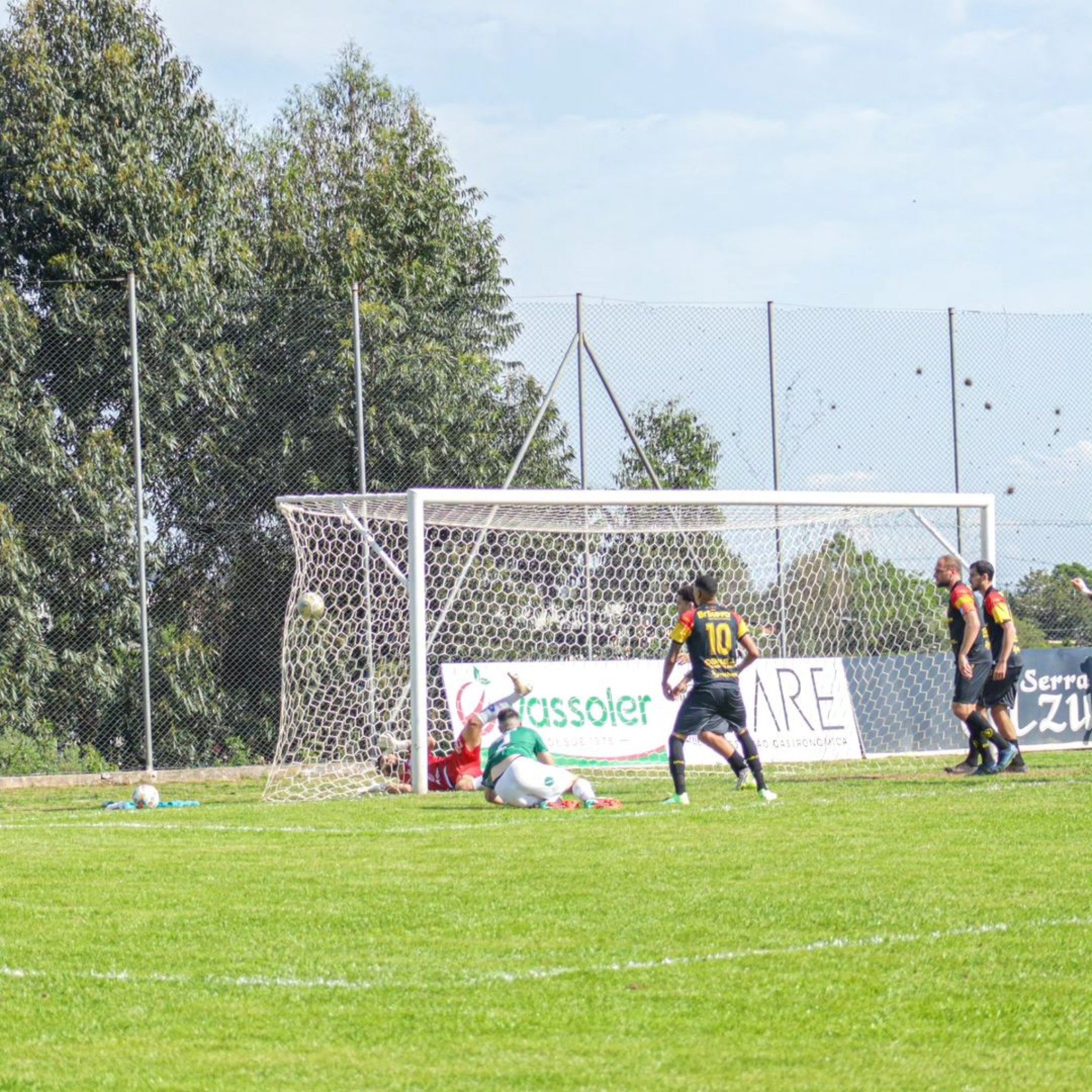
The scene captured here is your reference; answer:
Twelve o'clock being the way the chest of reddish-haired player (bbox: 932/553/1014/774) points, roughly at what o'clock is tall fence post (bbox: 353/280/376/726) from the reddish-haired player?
The tall fence post is roughly at 1 o'clock from the reddish-haired player.

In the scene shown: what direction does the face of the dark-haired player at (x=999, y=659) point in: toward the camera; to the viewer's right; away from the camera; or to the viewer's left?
to the viewer's left

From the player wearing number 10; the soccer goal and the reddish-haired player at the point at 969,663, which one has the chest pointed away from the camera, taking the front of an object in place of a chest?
the player wearing number 10

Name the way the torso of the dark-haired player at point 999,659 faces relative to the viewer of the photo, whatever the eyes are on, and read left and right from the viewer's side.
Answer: facing to the left of the viewer

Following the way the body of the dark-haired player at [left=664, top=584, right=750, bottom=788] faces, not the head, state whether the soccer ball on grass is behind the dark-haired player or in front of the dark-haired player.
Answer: in front

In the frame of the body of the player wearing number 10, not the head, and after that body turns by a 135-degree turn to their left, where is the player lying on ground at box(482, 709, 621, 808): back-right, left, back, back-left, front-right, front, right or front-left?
front-right

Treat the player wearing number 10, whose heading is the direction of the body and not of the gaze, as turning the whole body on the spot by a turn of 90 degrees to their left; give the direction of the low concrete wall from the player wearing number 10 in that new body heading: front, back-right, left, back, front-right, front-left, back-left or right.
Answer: front-right

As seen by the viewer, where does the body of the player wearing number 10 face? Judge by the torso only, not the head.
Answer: away from the camera

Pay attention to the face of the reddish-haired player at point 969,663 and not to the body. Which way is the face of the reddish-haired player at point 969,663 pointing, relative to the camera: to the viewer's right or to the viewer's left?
to the viewer's left

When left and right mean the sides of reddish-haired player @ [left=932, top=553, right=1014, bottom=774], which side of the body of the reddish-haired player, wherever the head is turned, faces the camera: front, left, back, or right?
left

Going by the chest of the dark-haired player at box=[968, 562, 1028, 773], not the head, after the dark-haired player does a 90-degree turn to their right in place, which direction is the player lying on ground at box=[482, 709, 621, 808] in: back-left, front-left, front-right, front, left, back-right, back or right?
back-left

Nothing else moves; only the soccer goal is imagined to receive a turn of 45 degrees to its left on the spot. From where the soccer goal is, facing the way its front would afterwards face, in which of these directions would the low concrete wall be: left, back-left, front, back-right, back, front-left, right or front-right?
back

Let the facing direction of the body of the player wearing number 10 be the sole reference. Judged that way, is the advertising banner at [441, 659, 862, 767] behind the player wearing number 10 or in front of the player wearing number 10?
in front
